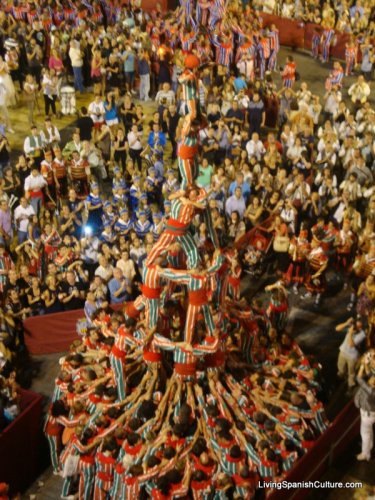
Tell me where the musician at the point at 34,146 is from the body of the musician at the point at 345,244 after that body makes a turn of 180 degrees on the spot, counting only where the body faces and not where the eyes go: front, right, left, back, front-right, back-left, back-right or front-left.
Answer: back-left

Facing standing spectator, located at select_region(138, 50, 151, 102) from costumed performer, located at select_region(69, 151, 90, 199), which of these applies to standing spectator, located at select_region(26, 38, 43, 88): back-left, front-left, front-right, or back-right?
front-left

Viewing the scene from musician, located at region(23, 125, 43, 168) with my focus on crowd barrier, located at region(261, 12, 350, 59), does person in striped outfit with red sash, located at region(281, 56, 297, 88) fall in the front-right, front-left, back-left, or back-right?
front-right

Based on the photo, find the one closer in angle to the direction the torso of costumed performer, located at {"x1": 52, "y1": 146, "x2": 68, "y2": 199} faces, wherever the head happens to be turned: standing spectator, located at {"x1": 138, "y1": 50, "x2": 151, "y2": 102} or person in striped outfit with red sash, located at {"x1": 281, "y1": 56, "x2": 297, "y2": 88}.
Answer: the person in striped outfit with red sash

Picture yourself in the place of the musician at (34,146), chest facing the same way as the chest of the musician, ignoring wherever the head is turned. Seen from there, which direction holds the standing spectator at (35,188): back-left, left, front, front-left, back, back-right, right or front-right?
front-right

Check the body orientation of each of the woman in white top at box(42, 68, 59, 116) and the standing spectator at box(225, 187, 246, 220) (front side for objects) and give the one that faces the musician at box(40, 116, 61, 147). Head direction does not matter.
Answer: the woman in white top

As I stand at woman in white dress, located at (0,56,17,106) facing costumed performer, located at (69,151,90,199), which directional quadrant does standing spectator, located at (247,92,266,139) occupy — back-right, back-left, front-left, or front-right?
front-left

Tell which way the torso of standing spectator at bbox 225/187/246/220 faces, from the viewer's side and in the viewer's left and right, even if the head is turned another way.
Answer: facing the viewer

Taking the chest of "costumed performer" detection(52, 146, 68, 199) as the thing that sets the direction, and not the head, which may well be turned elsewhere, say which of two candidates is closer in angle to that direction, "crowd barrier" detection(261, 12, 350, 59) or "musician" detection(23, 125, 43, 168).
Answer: the crowd barrier

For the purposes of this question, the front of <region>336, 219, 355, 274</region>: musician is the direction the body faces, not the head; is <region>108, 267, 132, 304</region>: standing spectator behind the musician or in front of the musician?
in front

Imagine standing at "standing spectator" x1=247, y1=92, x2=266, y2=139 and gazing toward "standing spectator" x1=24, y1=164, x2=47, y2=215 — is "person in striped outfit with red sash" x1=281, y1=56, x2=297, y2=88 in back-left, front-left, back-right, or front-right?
back-right

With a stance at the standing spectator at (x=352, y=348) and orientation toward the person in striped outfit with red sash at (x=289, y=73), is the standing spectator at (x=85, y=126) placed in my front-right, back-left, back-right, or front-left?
front-left
